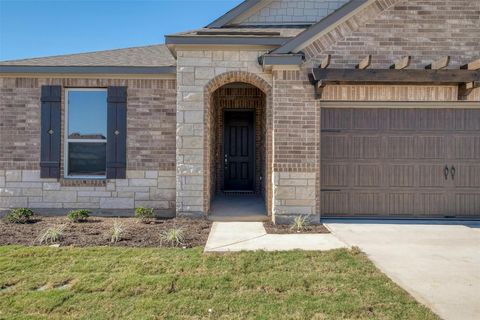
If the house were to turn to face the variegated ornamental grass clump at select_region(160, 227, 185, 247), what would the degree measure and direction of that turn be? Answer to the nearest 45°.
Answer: approximately 45° to its right

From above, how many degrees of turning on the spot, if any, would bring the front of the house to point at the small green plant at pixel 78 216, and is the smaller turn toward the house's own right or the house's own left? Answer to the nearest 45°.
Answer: approximately 90° to the house's own right

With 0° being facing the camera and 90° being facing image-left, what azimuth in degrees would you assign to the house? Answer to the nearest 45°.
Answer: approximately 0°

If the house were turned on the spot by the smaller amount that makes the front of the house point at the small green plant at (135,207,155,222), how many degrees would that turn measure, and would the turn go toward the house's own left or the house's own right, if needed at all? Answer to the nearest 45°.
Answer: approximately 90° to the house's own right
